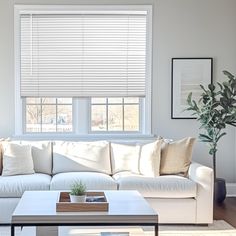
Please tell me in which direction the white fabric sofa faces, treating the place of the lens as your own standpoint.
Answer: facing the viewer

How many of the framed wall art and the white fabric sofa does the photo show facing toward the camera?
2

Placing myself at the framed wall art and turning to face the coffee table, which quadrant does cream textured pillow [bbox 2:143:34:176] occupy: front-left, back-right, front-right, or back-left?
front-right

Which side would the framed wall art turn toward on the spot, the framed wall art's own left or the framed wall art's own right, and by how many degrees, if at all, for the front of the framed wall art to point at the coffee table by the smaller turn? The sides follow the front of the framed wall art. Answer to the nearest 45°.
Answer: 0° — it already faces it

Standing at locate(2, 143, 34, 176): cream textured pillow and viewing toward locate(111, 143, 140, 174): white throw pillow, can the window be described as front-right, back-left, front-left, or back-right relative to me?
front-left

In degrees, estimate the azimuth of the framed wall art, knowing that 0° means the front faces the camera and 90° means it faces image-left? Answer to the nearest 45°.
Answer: approximately 0°
